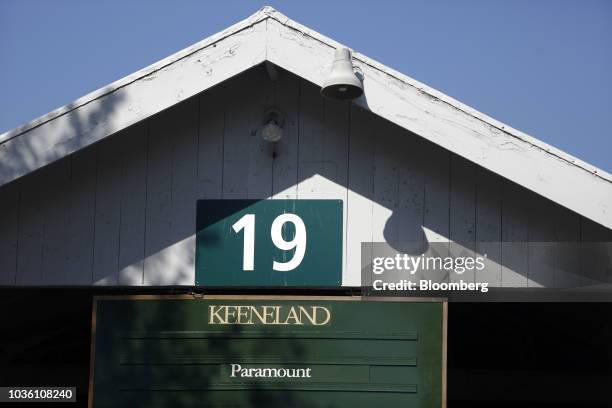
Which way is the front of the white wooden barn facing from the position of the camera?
facing the viewer

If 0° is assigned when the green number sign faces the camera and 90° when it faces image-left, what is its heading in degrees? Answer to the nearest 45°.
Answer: approximately 0°

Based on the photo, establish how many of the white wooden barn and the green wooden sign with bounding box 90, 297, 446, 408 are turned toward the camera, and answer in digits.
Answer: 2
